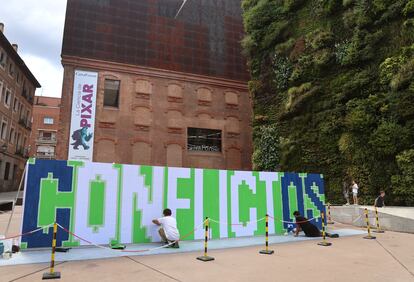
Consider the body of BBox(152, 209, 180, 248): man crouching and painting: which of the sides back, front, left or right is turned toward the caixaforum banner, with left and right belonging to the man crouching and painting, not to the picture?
front

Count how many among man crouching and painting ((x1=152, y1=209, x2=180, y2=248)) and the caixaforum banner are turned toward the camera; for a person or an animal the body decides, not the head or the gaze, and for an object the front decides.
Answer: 1

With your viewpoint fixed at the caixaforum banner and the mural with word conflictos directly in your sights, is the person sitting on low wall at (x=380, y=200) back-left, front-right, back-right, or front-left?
front-left

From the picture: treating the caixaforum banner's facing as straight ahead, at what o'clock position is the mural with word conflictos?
The mural with word conflictos is roughly at 12 o'clock from the caixaforum banner.

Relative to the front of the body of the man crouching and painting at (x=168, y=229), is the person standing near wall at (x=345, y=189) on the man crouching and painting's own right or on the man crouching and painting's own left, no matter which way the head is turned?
on the man crouching and painting's own right

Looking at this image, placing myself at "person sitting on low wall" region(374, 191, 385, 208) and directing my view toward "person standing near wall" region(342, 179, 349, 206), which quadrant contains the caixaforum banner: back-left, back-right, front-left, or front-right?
front-left

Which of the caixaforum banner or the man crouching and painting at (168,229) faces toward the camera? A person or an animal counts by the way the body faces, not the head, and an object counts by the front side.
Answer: the caixaforum banner

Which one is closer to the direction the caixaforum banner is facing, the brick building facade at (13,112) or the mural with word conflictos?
the mural with word conflictos

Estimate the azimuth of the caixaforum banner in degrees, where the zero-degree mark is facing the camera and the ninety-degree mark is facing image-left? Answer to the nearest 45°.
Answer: approximately 0°

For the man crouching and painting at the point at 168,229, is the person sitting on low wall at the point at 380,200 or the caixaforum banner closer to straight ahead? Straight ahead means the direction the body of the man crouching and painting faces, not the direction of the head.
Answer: the caixaforum banner

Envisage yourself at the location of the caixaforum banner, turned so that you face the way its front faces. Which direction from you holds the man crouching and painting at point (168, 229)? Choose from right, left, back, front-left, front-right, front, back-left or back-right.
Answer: front

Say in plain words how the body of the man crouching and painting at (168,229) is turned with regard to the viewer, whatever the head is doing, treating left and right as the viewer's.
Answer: facing away from the viewer and to the left of the viewer

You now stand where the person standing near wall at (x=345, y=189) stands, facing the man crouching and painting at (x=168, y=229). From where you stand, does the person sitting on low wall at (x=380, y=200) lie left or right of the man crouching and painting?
left
